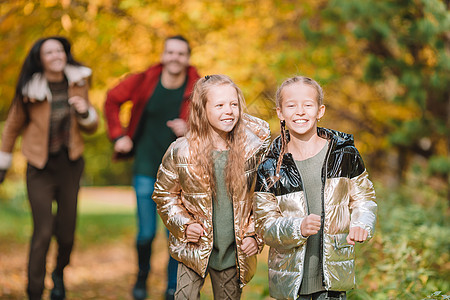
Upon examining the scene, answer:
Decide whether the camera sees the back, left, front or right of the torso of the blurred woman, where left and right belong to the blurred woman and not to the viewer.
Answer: front

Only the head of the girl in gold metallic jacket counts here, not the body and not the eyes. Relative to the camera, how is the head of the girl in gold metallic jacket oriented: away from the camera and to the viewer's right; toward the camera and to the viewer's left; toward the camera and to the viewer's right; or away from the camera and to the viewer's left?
toward the camera and to the viewer's right

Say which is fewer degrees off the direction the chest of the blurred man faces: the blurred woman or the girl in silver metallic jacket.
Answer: the girl in silver metallic jacket

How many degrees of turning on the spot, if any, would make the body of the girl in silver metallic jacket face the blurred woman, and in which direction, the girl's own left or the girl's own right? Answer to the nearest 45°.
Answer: approximately 135° to the girl's own right

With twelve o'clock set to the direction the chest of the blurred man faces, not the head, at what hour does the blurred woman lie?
The blurred woman is roughly at 3 o'clock from the blurred man.

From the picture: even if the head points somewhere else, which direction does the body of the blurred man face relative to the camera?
toward the camera

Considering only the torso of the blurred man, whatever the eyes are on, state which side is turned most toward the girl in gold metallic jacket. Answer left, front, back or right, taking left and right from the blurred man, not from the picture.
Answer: front

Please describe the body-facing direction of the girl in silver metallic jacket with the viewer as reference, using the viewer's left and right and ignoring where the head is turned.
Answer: facing the viewer

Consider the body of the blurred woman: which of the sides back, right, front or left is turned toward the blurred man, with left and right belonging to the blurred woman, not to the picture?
left

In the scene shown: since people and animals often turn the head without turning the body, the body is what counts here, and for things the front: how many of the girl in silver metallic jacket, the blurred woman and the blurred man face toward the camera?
3
